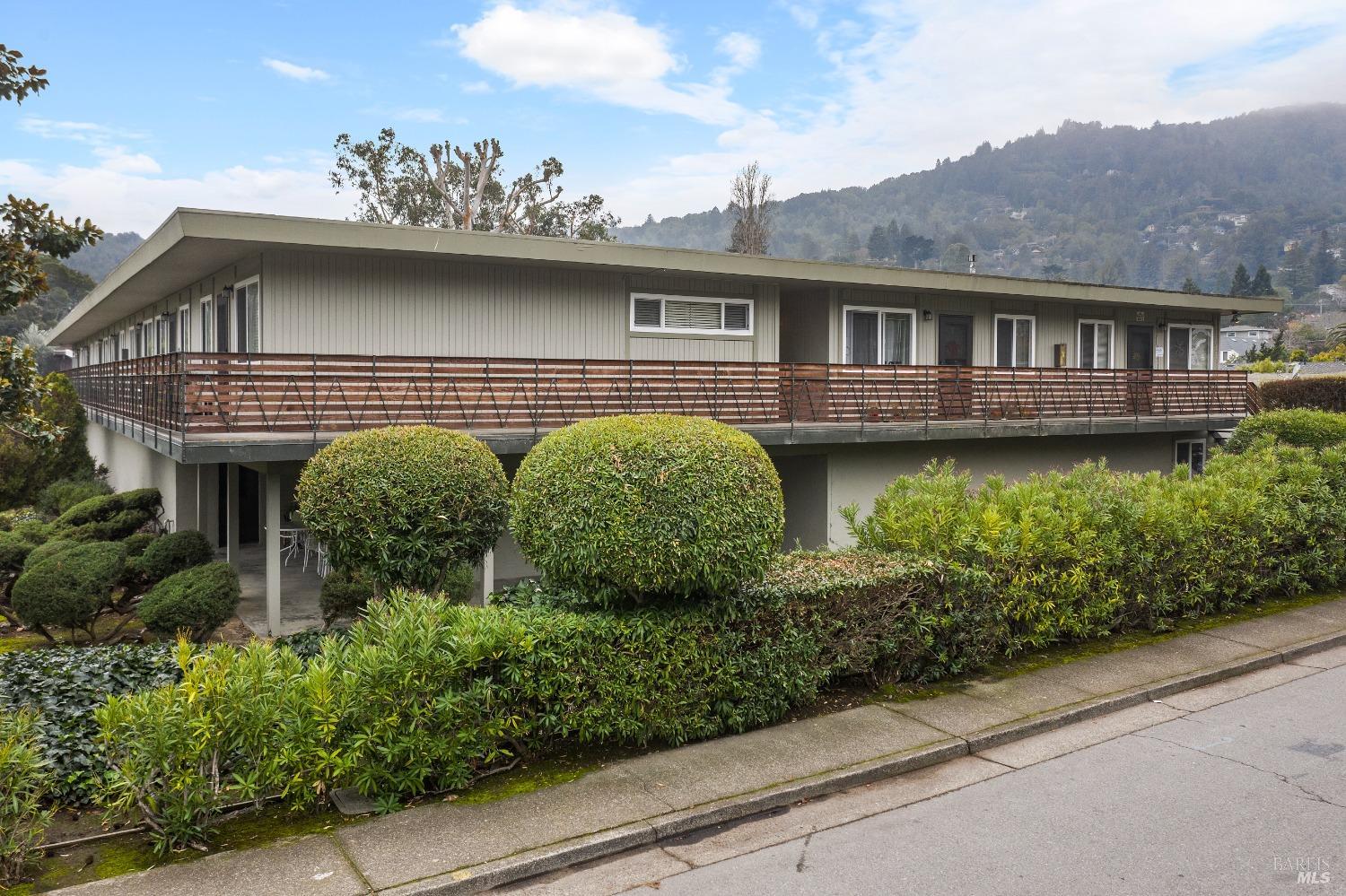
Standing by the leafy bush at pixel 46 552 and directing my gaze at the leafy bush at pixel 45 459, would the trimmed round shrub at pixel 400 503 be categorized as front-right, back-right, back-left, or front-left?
back-right

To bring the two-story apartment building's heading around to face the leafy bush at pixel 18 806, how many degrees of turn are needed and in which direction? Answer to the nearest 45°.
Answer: approximately 45° to its right

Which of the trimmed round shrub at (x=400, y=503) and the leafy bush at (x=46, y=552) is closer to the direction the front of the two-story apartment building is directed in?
the trimmed round shrub

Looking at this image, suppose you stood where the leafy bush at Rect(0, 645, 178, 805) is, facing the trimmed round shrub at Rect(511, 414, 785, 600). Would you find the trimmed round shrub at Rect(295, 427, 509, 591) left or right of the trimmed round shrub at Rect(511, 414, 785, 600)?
left

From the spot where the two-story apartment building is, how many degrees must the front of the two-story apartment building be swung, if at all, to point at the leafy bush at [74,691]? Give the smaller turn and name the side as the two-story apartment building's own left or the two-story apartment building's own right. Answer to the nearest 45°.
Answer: approximately 45° to the two-story apartment building's own right

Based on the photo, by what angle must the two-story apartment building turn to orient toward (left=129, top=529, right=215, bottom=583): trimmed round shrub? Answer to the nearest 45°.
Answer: approximately 90° to its right

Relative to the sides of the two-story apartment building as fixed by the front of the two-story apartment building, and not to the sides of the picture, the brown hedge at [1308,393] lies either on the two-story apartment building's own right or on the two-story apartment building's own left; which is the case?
on the two-story apartment building's own left

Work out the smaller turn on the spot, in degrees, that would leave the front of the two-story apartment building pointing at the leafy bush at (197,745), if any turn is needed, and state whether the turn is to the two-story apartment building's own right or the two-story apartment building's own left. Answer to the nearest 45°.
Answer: approximately 45° to the two-story apartment building's own right

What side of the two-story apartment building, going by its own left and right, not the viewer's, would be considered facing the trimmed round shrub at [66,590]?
right

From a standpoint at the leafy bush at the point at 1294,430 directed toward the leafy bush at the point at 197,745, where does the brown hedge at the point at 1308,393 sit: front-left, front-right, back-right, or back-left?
back-right

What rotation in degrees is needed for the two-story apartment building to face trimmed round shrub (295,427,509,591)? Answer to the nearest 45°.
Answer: approximately 45° to its right

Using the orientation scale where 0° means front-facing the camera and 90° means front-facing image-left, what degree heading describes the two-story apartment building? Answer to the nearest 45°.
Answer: approximately 315°
